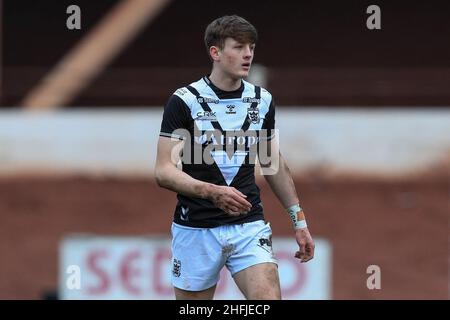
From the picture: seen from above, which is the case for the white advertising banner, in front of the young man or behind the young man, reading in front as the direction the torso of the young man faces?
behind

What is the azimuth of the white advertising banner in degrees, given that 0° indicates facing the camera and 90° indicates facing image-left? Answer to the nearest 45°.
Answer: approximately 0°

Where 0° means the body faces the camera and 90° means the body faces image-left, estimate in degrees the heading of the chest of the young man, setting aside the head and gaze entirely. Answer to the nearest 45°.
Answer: approximately 315°

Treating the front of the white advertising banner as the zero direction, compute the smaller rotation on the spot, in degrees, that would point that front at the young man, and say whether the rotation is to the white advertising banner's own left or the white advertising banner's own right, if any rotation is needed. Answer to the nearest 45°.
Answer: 0° — it already faces them
